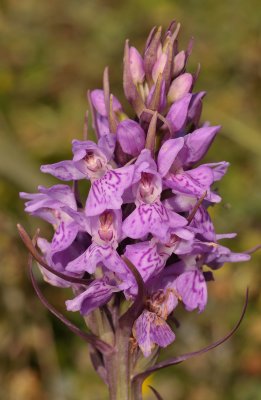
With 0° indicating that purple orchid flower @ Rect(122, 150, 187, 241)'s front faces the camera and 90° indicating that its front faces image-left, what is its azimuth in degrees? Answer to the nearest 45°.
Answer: approximately 0°
